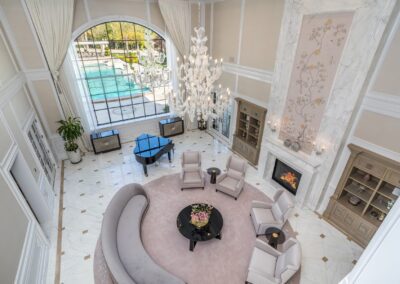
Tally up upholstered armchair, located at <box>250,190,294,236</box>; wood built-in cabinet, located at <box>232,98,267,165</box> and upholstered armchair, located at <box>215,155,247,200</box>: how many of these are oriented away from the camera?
0

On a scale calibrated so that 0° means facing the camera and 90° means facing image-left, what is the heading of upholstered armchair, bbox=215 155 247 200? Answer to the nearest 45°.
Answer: approximately 45°

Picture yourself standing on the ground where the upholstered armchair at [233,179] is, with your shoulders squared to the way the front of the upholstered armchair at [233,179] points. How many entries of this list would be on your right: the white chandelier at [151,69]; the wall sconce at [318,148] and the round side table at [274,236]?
1

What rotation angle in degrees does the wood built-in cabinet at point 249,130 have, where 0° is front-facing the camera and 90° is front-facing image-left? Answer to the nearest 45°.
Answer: approximately 45°

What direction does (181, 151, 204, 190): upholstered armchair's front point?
toward the camera

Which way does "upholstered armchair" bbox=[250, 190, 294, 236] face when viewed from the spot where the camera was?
facing the viewer and to the left of the viewer

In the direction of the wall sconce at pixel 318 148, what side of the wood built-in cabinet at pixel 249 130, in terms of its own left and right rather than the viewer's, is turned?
left

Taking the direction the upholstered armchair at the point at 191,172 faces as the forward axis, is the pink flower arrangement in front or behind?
in front

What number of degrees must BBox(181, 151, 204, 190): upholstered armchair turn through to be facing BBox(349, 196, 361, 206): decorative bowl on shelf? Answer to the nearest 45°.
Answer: approximately 45° to its left

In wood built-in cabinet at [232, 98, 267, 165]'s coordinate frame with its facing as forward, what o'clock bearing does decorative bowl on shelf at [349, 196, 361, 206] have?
The decorative bowl on shelf is roughly at 9 o'clock from the wood built-in cabinet.

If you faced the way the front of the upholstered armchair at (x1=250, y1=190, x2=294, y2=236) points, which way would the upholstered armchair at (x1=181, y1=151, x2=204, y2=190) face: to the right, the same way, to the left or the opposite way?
to the left

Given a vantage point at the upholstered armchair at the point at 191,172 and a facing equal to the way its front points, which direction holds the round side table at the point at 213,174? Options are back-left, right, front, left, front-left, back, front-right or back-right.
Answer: left
